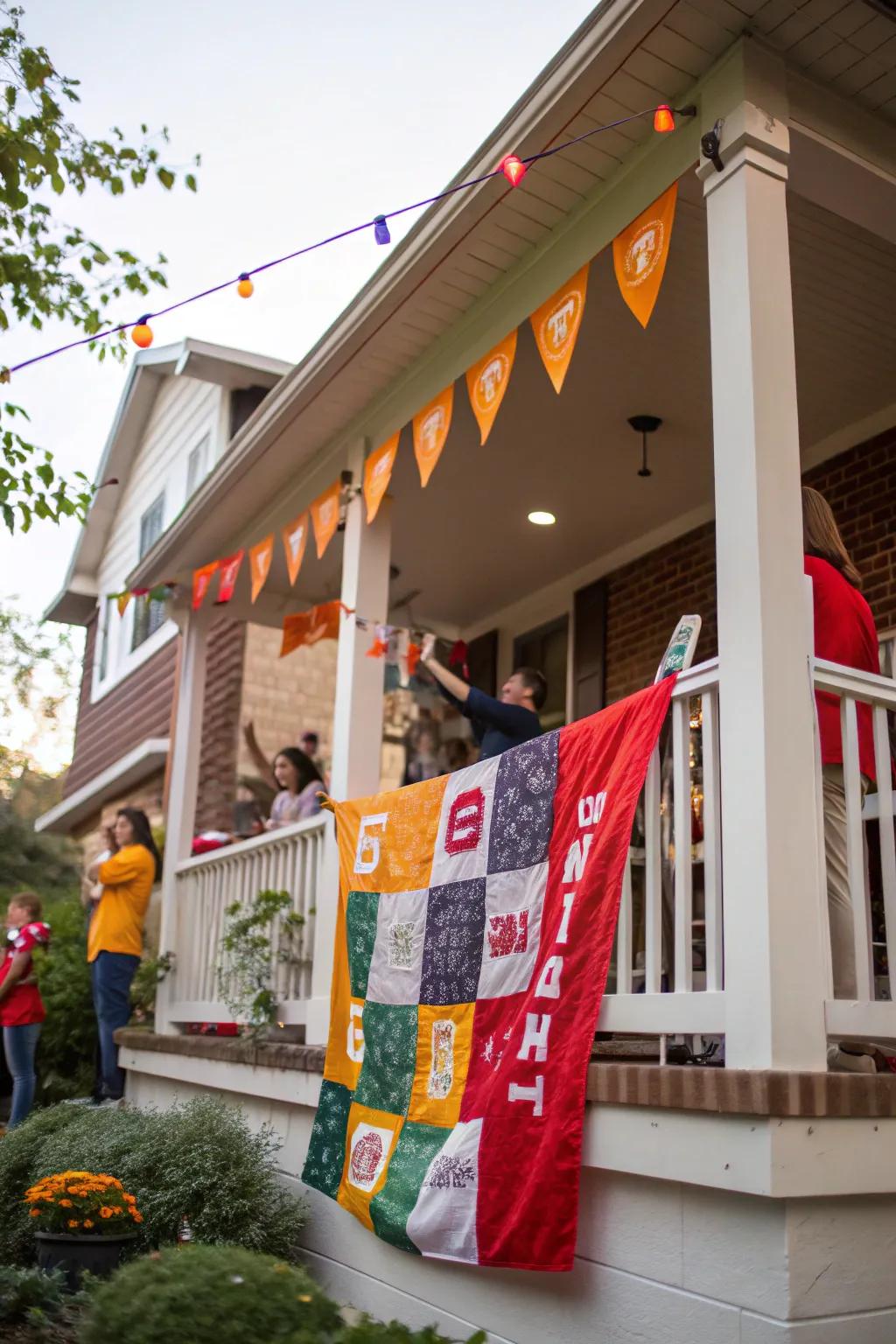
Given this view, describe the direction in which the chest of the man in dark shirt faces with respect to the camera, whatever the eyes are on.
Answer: to the viewer's left

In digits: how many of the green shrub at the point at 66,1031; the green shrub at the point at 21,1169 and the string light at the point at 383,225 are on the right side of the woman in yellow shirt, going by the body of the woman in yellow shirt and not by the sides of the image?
1

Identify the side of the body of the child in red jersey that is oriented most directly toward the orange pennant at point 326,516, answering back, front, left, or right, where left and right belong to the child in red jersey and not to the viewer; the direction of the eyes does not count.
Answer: left

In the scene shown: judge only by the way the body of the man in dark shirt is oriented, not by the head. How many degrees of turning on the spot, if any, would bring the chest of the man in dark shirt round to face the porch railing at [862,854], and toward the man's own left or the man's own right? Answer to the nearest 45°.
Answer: approximately 135° to the man's own left

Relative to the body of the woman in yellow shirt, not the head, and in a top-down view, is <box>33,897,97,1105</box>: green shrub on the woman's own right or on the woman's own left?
on the woman's own right

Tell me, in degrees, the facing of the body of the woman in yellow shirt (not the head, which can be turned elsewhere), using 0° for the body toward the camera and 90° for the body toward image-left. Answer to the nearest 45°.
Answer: approximately 90°

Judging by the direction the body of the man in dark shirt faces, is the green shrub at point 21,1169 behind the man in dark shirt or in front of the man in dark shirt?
in front

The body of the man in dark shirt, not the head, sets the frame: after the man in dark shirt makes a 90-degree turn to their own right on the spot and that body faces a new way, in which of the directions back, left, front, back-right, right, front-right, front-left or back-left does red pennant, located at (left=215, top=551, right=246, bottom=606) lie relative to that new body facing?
front-left

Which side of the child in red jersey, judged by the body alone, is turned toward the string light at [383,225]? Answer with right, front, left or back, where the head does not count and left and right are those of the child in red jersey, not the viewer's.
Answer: left
